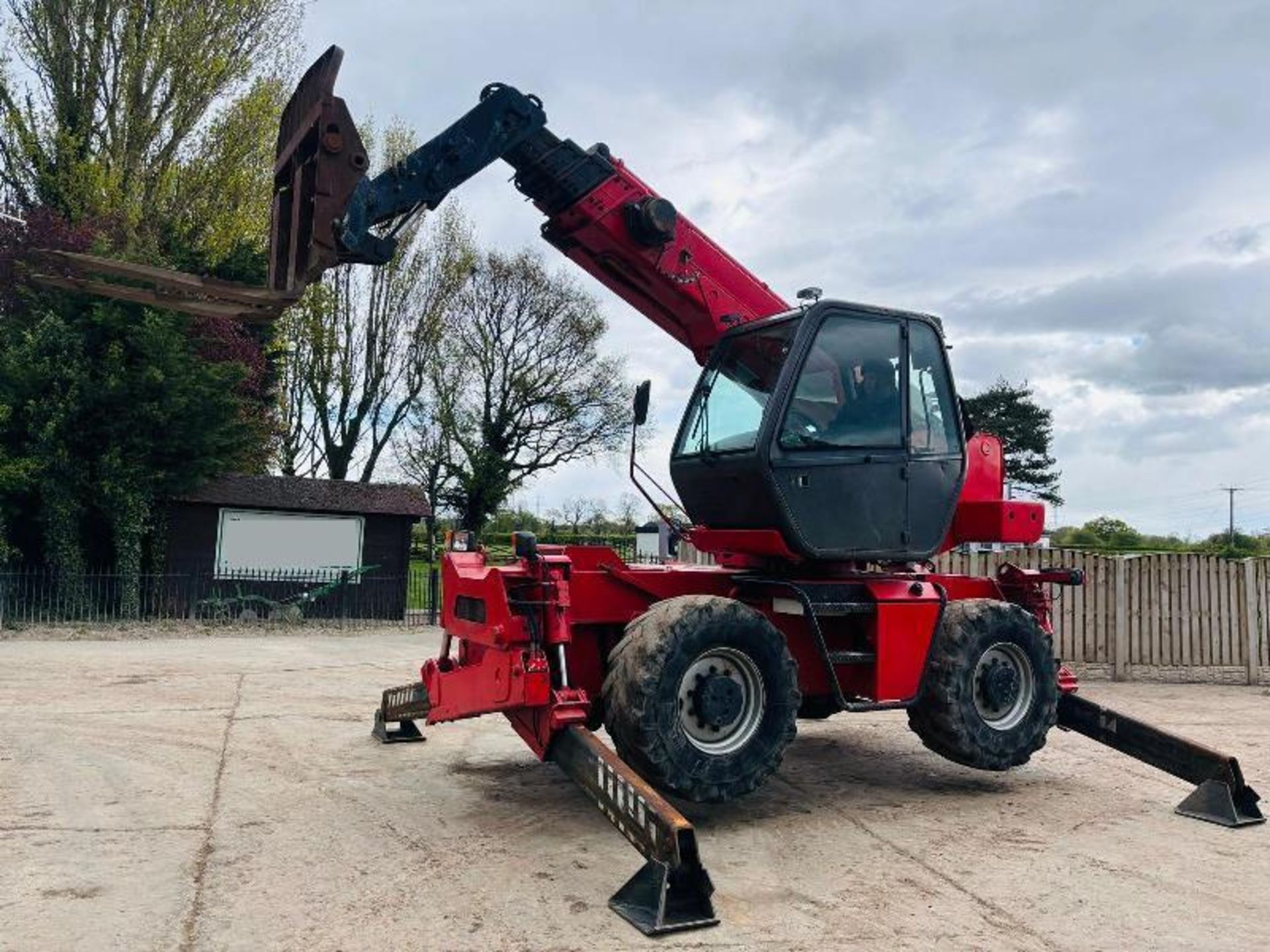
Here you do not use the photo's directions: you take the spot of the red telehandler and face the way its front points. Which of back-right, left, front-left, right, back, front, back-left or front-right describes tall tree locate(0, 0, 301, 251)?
right

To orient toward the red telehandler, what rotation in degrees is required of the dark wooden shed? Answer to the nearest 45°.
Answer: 0° — it already faces it

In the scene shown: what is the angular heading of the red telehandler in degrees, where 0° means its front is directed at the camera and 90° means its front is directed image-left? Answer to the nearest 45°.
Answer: approximately 45°

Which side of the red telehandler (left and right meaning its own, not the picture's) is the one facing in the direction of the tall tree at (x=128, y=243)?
right

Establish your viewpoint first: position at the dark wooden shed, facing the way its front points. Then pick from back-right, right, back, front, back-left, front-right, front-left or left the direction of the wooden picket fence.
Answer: front-left

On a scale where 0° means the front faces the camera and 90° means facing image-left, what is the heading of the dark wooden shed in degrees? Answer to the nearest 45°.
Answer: approximately 0°

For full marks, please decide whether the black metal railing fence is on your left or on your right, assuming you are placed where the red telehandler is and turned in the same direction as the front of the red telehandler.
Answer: on your right

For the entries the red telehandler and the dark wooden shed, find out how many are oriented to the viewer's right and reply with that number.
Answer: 0
